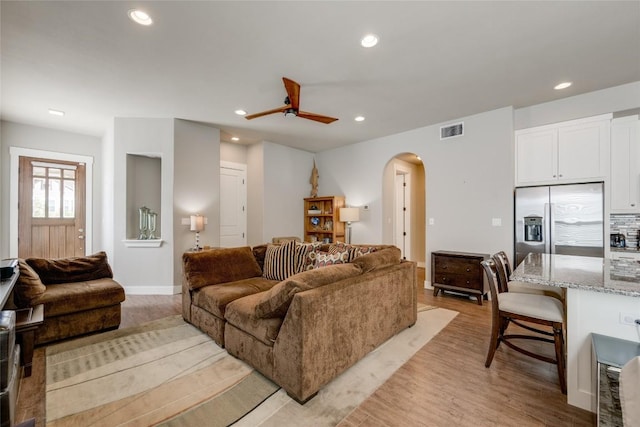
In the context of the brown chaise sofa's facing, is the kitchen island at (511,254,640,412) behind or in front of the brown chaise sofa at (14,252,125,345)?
in front

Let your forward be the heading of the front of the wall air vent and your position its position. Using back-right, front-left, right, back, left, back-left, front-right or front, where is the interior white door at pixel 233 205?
front-right

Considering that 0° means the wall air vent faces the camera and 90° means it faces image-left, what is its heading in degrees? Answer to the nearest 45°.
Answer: approximately 45°

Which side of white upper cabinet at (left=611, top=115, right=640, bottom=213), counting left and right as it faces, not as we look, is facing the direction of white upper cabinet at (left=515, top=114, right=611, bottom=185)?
right

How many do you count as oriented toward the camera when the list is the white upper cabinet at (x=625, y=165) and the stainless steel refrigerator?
2

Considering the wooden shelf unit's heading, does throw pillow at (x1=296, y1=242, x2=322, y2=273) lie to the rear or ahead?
ahead

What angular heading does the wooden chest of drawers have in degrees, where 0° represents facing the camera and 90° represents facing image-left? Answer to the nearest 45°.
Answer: approximately 45°

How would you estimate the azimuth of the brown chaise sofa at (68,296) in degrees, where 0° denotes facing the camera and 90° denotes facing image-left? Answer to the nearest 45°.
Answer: approximately 315°

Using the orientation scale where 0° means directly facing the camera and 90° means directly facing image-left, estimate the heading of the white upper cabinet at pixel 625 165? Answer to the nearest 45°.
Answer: approximately 0°

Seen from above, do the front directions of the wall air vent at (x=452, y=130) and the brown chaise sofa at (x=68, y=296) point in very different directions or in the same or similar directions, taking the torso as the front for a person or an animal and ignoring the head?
very different directions

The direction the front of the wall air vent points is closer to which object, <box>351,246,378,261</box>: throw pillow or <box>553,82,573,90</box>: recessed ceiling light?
the throw pillow
